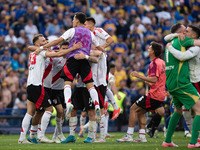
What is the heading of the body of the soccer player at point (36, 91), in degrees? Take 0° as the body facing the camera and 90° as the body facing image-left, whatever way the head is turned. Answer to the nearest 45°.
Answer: approximately 225°

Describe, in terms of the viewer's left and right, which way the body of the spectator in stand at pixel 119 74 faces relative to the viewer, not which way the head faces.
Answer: facing the viewer

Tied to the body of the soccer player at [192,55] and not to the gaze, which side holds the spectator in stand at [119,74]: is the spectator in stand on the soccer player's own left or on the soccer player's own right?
on the soccer player's own right

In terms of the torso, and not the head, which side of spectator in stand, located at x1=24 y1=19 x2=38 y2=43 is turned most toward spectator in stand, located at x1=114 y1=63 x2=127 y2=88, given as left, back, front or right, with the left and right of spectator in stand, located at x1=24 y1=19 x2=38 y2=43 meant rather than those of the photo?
left

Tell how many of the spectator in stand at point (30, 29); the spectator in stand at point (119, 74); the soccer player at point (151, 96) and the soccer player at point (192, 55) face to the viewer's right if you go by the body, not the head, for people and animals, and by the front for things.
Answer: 0

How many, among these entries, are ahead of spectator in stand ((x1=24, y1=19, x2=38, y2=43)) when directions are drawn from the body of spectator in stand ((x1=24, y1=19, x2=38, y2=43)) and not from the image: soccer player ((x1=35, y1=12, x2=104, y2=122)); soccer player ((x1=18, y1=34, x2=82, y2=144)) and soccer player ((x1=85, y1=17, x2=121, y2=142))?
3

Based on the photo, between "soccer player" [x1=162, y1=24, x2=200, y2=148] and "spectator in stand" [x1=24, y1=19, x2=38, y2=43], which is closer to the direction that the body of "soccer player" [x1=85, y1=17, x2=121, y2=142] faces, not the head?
the spectator in stand

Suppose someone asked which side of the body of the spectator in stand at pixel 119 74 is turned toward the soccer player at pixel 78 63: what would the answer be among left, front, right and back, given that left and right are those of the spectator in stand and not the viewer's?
front
